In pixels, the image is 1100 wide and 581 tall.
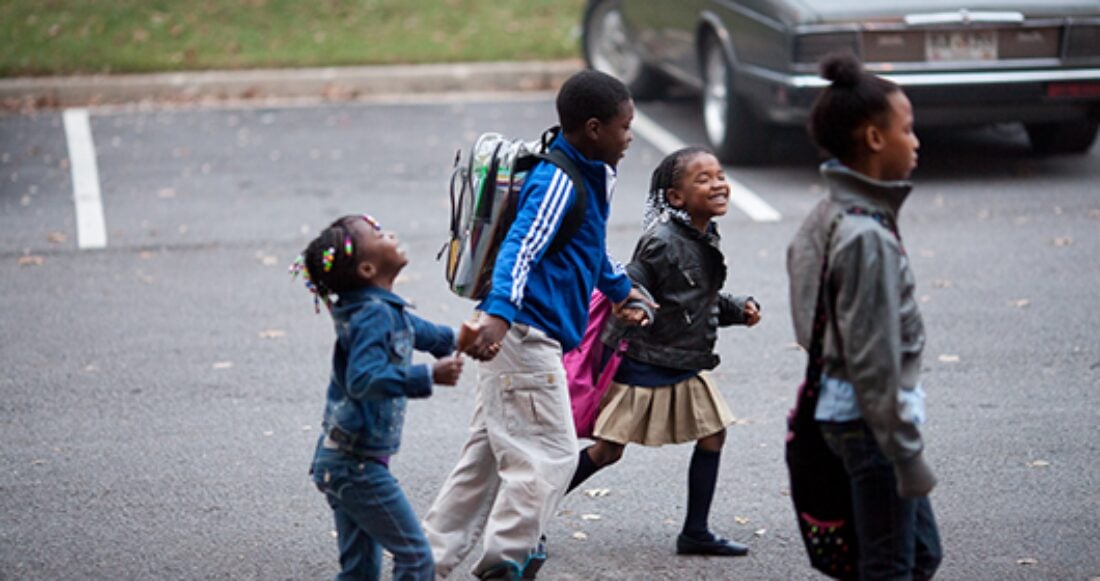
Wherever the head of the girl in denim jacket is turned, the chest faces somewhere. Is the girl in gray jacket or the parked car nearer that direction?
the girl in gray jacket

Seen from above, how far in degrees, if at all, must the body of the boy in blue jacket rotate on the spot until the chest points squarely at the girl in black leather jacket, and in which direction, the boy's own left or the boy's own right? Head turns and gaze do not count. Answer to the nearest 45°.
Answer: approximately 45° to the boy's own left

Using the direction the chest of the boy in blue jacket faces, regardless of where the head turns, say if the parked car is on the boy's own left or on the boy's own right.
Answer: on the boy's own left

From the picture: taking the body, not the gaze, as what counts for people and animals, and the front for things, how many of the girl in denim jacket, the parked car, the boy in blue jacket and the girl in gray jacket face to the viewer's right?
3

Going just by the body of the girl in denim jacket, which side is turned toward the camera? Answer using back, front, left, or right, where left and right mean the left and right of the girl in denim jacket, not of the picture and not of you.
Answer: right

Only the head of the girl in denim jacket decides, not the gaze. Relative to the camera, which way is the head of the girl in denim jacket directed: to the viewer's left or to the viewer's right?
to the viewer's right

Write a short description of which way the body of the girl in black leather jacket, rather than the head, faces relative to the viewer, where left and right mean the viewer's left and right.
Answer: facing the viewer and to the right of the viewer

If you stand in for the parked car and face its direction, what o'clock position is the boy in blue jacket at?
The boy in blue jacket is roughly at 8 o'clock from the parked car.

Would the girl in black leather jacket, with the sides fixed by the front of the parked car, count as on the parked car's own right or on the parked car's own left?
on the parked car's own left

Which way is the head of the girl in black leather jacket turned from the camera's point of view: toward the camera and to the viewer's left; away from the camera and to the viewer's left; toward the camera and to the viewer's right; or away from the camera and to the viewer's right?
toward the camera and to the viewer's right

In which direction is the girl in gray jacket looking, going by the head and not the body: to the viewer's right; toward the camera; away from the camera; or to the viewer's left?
to the viewer's right

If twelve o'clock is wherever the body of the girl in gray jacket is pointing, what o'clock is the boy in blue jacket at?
The boy in blue jacket is roughly at 7 o'clock from the girl in gray jacket.

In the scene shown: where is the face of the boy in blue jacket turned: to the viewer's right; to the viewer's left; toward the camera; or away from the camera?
to the viewer's right

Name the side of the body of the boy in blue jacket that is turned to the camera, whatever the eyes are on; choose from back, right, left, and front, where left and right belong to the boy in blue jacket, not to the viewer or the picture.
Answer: right

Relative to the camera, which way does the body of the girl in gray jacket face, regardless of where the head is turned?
to the viewer's right

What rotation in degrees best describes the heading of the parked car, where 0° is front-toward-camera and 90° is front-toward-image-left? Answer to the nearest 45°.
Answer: approximately 135°

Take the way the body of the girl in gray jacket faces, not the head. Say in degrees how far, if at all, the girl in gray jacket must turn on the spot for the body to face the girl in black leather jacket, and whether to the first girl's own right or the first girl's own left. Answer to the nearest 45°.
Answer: approximately 135° to the first girl's own left

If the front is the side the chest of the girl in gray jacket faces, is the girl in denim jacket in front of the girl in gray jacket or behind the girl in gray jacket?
behind
